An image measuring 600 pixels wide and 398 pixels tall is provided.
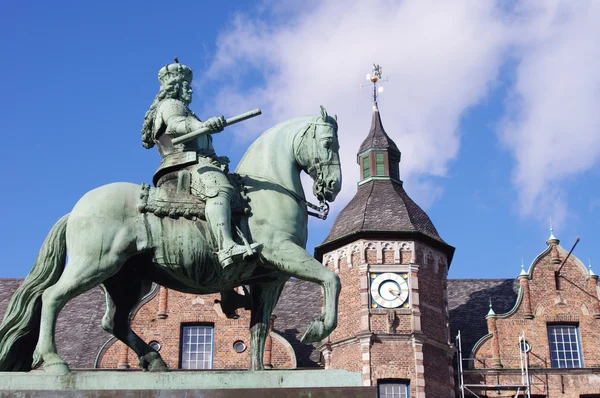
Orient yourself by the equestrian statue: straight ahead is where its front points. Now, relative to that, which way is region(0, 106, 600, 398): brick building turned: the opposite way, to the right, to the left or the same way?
to the right

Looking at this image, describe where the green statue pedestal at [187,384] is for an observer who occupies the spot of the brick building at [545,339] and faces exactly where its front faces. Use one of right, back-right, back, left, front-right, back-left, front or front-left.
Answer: front

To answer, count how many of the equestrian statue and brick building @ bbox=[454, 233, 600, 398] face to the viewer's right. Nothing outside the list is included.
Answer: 1

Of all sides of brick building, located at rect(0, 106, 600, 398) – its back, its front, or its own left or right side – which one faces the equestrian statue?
front

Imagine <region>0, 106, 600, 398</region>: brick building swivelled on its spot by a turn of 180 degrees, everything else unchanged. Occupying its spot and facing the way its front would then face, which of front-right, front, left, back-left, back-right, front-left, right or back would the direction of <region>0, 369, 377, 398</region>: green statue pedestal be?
back

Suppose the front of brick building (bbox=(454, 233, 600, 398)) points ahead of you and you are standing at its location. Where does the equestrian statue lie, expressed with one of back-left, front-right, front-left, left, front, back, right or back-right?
front

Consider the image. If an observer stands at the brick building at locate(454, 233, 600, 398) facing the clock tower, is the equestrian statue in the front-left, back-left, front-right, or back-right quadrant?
front-left

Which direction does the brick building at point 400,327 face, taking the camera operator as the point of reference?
facing the viewer

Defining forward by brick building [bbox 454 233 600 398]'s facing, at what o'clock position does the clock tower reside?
The clock tower is roughly at 2 o'clock from the brick building.

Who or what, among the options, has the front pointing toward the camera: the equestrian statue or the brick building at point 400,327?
the brick building

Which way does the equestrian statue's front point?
to the viewer's right

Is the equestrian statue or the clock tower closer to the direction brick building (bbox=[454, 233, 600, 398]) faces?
the equestrian statue
